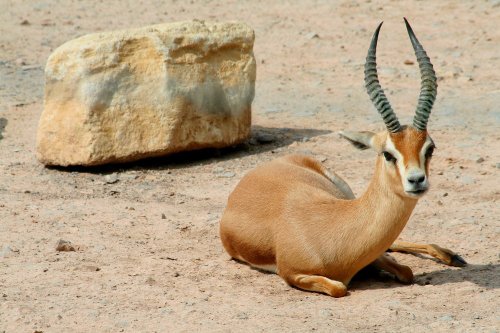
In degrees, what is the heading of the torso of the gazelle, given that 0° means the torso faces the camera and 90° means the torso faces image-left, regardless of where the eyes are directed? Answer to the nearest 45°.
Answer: approximately 315°

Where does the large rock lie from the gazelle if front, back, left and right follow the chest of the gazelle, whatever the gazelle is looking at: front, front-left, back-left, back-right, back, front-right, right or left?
back

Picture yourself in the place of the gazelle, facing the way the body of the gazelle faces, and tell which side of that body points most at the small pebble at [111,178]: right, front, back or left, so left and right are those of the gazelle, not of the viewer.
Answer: back

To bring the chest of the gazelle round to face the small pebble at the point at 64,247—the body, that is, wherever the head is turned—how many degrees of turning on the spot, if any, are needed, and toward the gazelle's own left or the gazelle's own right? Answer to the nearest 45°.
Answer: approximately 135° to the gazelle's own right

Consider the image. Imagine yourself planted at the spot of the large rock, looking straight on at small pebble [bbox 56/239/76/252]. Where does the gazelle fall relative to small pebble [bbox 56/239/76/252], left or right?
left

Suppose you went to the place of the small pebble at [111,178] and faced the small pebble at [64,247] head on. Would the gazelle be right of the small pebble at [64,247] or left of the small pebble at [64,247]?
left
